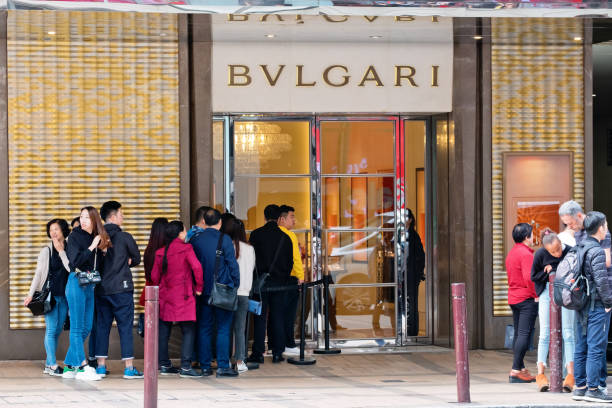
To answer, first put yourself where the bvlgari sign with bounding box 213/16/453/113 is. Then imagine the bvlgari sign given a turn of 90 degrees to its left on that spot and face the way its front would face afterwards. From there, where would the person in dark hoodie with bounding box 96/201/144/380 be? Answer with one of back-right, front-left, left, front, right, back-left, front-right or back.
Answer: back-right

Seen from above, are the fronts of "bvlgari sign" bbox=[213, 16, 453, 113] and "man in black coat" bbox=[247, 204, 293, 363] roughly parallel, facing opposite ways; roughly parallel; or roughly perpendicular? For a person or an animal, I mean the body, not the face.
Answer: roughly parallel, facing opposite ways

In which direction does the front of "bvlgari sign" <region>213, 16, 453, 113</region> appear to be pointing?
toward the camera

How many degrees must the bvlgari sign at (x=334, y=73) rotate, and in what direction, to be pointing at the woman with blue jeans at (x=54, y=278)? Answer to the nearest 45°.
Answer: approximately 45° to its right

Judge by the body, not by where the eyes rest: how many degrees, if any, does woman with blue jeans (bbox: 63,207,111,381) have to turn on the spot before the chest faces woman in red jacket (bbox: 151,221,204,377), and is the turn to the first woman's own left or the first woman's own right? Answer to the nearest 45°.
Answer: approximately 45° to the first woman's own left

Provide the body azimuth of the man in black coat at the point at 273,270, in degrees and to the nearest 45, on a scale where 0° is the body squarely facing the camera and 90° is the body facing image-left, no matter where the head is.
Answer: approximately 180°

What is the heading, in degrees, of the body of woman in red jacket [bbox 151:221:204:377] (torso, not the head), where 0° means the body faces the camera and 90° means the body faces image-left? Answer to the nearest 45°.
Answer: approximately 225°

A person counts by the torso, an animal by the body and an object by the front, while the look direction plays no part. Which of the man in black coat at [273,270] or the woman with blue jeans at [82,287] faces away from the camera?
the man in black coat

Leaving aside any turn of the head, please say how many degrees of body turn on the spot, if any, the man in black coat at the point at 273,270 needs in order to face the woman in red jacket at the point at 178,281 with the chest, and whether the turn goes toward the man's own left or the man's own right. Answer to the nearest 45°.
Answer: approximately 135° to the man's own left

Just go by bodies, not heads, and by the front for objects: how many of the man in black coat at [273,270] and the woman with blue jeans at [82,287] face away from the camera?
1

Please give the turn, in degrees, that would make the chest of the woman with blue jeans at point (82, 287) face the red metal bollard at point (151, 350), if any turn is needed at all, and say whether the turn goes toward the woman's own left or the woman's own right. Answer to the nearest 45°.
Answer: approximately 45° to the woman's own right

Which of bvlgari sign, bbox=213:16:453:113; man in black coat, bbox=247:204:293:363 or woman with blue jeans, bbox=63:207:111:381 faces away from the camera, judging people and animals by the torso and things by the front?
the man in black coat

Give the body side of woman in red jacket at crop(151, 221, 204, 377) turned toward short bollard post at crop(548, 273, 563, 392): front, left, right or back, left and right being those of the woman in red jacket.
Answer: right
